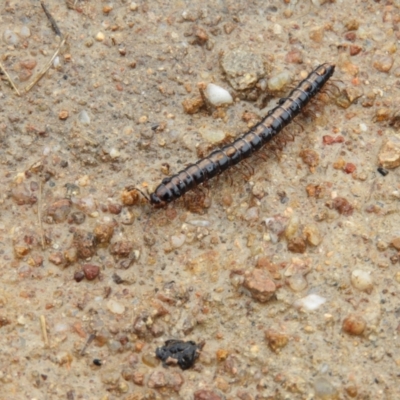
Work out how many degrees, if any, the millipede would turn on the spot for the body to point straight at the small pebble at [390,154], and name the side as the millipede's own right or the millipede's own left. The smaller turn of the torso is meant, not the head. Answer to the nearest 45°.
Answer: approximately 135° to the millipede's own left

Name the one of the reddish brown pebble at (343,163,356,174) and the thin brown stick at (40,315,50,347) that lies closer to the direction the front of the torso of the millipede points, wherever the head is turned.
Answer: the thin brown stick

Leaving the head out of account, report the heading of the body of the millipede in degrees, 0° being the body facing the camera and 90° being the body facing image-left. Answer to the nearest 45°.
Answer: approximately 45°

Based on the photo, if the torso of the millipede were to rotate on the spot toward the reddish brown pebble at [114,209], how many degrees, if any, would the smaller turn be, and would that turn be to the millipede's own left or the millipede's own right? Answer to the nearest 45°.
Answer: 0° — it already faces it

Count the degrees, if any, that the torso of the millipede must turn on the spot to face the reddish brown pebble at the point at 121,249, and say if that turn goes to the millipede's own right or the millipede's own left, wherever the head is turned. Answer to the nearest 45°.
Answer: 0° — it already faces it

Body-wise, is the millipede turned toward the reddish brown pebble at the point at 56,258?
yes

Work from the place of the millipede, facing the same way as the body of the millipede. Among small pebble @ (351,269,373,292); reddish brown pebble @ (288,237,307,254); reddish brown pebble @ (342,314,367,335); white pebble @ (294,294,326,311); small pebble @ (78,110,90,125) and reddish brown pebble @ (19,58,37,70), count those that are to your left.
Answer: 4

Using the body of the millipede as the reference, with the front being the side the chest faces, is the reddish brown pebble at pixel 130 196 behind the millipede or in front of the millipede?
in front

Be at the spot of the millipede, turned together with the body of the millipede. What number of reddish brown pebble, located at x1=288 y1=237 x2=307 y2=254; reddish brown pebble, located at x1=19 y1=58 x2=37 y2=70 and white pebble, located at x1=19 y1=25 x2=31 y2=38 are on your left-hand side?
1

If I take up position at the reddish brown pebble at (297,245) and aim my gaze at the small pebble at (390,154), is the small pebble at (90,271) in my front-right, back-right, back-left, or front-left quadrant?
back-left

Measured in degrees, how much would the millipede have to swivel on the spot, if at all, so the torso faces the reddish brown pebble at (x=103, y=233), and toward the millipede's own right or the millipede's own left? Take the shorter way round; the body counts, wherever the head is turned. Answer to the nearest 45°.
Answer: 0° — it already faces it

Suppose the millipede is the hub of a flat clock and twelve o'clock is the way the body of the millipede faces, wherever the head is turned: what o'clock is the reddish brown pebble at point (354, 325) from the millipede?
The reddish brown pebble is roughly at 9 o'clock from the millipede.

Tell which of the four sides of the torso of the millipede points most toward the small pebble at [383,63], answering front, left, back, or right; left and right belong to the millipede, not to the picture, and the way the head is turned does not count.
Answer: back

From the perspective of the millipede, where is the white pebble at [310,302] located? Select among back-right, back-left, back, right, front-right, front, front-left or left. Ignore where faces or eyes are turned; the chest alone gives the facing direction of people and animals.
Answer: left

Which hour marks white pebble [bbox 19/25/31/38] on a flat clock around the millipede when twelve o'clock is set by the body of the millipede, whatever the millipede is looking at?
The white pebble is roughly at 2 o'clock from the millipede.

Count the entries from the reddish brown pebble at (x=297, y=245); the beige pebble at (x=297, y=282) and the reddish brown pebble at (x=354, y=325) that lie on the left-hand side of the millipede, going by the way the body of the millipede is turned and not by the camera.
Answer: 3

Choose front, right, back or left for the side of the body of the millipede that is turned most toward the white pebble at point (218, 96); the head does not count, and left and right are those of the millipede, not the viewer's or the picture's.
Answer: right

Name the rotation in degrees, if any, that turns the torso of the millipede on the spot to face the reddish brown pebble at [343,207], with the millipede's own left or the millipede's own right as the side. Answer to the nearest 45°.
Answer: approximately 135° to the millipede's own left
